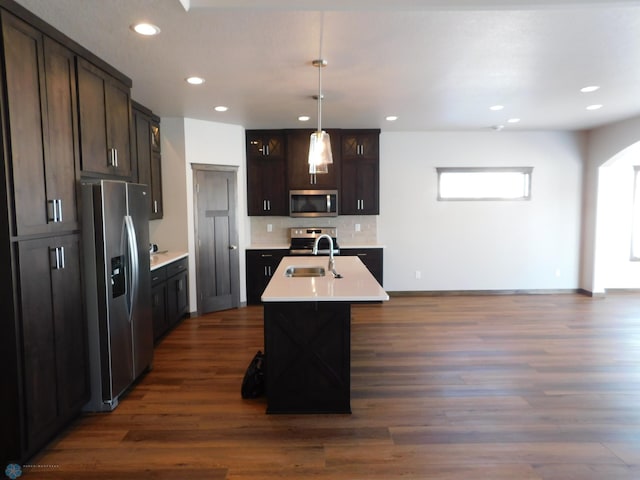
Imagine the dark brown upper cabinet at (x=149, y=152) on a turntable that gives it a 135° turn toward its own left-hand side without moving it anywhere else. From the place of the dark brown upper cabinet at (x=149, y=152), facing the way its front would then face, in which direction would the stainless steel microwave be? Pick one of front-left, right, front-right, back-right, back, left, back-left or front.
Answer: right

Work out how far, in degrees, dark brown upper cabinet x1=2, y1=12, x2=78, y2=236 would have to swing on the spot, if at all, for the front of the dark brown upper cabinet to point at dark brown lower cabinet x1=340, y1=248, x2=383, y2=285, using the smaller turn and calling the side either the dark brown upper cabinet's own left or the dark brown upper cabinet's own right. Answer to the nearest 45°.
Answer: approximately 45° to the dark brown upper cabinet's own left

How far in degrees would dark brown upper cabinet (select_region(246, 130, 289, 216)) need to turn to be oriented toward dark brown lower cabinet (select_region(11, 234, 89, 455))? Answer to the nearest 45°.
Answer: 0° — it already faces it

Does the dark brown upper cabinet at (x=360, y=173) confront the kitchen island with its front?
yes

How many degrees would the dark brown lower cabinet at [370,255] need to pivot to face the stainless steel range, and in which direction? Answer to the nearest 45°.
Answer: approximately 90° to its right

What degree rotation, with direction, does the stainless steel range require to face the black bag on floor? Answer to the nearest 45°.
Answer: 0° — it already faces it

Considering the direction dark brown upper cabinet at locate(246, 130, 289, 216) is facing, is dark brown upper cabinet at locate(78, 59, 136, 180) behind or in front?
in front

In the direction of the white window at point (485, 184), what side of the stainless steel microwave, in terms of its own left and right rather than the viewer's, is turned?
left

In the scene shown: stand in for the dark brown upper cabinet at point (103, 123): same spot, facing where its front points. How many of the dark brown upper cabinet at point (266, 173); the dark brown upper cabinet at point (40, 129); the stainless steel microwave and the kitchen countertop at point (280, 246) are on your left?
3

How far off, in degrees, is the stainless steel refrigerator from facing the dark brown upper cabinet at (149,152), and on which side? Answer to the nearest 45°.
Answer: approximately 135° to its left
